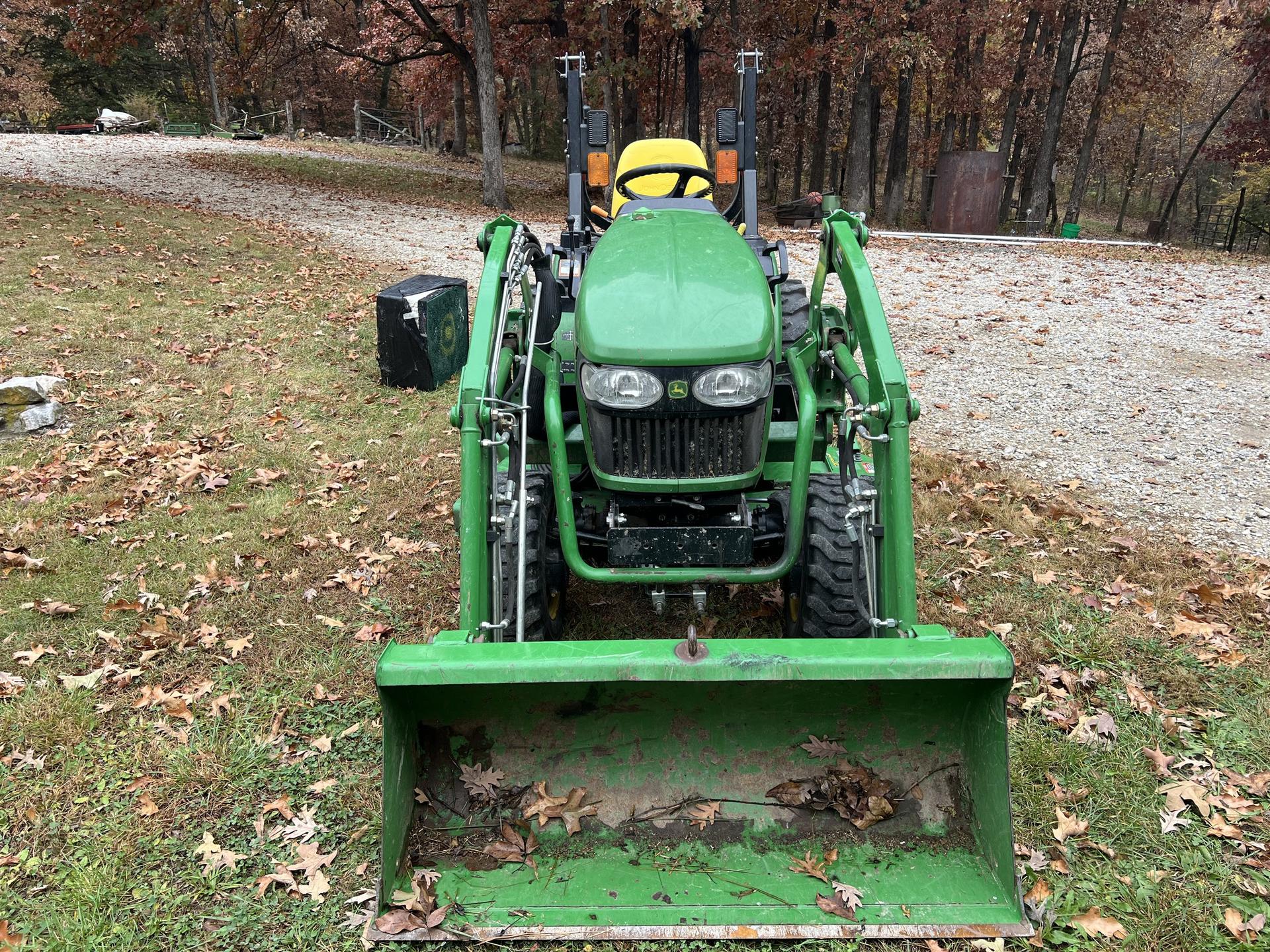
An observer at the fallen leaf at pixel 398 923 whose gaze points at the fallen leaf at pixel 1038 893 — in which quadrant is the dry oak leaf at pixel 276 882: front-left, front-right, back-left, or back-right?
back-left

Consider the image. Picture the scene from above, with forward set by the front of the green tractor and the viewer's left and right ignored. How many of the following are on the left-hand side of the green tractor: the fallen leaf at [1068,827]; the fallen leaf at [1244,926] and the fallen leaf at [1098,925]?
3

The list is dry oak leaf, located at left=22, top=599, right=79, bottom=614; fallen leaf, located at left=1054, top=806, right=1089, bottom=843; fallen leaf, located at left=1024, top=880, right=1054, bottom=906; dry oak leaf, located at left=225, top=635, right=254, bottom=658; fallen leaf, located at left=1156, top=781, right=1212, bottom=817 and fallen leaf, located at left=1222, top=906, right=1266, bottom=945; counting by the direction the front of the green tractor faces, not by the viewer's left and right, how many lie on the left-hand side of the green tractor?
4

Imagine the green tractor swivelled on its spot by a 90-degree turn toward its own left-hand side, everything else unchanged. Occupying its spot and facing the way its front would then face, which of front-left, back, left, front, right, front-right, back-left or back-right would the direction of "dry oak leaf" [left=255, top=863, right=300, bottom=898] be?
back

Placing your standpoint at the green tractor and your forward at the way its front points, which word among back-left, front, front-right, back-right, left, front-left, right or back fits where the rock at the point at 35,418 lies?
back-right

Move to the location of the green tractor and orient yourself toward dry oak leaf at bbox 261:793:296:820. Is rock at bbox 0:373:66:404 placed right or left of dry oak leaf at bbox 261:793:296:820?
right

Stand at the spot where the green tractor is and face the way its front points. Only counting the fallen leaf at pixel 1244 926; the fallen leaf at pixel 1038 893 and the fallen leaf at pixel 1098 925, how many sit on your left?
3

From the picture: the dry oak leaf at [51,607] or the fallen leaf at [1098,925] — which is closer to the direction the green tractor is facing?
the fallen leaf

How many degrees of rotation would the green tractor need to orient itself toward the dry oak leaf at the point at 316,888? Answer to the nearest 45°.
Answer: approximately 90° to its right

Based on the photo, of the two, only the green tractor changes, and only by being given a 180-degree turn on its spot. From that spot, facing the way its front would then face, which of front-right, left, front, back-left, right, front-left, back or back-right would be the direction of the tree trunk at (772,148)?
front

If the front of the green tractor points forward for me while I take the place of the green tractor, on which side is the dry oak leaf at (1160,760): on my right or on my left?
on my left

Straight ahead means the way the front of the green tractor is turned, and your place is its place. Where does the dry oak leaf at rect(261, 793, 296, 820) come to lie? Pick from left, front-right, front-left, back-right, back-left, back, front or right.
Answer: right

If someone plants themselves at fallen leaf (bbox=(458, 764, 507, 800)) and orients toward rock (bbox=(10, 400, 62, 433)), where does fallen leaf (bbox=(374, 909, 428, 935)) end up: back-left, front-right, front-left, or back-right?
back-left

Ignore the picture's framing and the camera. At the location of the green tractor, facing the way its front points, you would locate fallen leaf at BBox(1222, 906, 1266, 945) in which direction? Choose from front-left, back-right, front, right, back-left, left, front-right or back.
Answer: left

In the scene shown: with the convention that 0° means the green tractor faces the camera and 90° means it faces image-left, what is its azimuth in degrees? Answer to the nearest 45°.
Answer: approximately 0°
